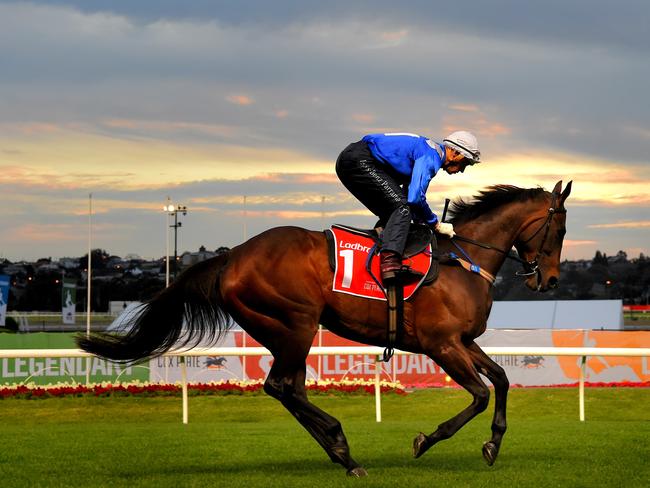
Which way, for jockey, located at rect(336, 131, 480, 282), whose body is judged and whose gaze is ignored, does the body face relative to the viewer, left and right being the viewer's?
facing to the right of the viewer

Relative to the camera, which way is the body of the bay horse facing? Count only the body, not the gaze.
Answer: to the viewer's right
